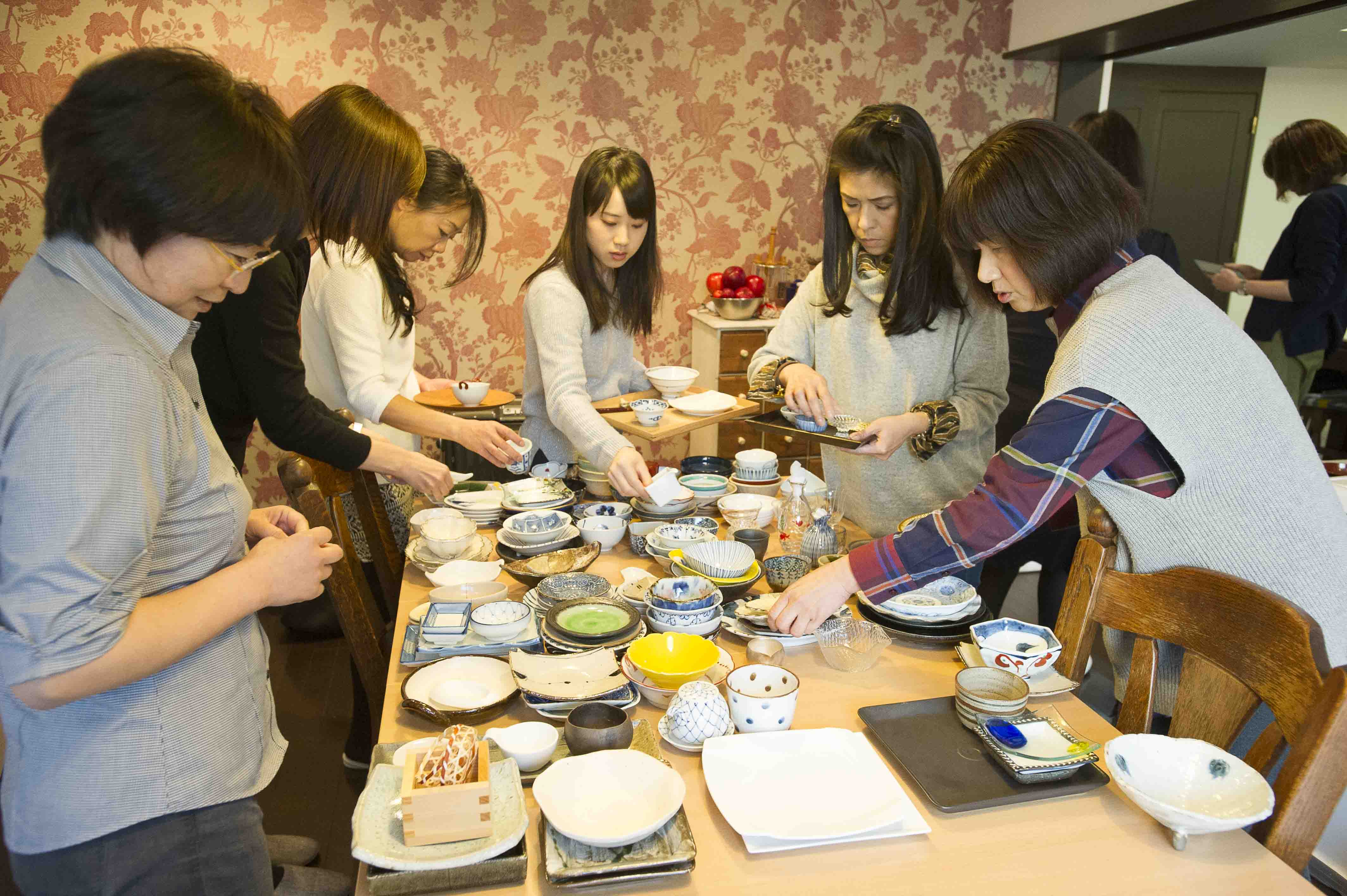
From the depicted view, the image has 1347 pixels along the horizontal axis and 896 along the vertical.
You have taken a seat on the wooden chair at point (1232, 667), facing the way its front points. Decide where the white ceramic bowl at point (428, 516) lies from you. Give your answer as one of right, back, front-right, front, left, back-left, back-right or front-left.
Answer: front-right

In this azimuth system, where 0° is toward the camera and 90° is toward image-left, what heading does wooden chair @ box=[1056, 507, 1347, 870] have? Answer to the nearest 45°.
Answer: approximately 45°

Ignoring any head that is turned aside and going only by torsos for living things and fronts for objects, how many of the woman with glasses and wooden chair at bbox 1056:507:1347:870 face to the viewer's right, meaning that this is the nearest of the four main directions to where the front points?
1

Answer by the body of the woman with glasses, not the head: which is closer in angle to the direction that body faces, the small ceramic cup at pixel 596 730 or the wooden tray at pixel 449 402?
the small ceramic cup

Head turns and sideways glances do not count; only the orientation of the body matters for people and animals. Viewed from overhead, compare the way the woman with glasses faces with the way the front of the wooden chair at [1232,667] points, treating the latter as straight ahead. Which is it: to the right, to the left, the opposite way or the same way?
the opposite way

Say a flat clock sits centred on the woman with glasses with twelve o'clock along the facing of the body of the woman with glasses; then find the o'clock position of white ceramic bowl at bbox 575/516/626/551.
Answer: The white ceramic bowl is roughly at 11 o'clock from the woman with glasses.

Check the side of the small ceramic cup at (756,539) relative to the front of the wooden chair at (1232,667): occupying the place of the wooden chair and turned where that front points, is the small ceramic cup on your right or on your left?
on your right

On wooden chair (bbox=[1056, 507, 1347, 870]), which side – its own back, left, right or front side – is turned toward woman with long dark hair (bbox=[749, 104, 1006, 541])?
right

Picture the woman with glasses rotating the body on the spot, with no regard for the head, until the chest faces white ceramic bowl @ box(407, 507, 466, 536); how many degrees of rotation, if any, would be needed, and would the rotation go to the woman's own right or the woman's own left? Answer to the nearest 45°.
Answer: approximately 45° to the woman's own left

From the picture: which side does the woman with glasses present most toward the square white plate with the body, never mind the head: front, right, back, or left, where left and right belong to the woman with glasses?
front

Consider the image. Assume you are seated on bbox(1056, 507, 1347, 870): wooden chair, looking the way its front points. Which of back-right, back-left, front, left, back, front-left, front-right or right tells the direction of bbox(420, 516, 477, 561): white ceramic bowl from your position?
front-right

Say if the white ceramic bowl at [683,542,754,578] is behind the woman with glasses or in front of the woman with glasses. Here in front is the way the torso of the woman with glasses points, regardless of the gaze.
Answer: in front

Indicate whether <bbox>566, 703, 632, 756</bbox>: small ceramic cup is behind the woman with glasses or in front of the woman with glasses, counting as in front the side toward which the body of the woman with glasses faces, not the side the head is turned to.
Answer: in front

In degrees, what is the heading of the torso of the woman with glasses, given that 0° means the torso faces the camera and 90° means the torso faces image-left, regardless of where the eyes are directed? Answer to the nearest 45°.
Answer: approximately 270°

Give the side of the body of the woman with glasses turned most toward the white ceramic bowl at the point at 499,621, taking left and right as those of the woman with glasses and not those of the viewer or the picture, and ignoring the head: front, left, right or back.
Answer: front

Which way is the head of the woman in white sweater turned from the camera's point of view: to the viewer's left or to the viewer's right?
to the viewer's right
